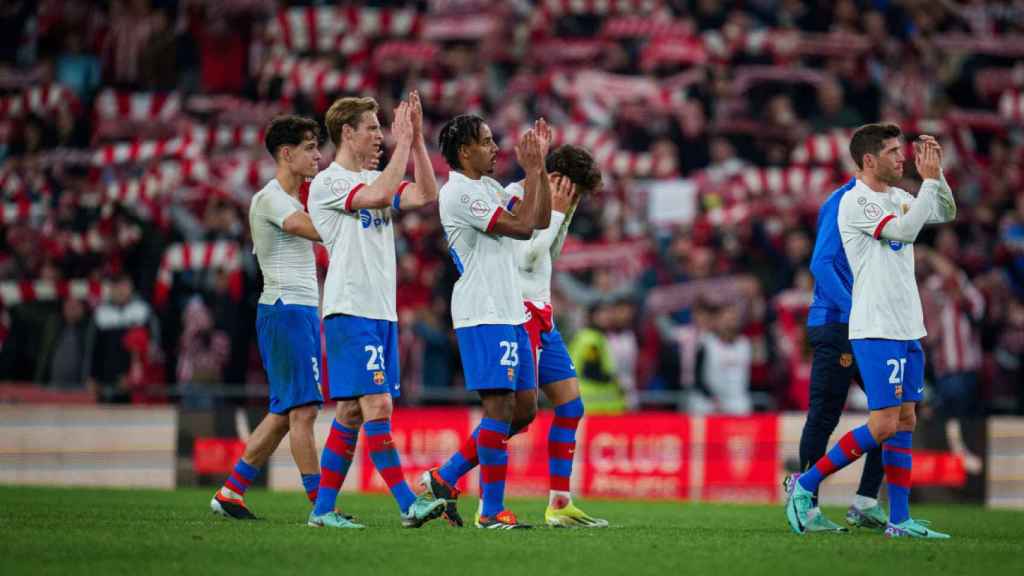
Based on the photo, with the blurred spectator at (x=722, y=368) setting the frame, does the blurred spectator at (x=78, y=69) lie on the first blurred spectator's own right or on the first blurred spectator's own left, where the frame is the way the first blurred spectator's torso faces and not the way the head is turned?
on the first blurred spectator's own right

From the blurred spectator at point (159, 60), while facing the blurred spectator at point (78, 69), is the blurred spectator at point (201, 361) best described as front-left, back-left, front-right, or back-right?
back-left

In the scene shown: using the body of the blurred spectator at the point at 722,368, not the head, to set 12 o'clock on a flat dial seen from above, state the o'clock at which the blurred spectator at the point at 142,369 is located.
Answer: the blurred spectator at the point at 142,369 is roughly at 3 o'clock from the blurred spectator at the point at 722,368.

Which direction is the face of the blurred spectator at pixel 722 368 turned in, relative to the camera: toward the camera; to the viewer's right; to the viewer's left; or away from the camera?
toward the camera

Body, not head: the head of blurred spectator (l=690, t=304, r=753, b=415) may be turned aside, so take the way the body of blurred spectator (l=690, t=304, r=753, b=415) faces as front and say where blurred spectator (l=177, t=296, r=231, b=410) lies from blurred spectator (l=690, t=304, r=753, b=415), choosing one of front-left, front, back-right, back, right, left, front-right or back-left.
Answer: right

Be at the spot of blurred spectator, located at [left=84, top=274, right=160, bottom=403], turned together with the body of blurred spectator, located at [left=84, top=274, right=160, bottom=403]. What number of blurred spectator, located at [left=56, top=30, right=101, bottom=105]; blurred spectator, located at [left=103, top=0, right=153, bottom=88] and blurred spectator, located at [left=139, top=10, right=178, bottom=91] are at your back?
3

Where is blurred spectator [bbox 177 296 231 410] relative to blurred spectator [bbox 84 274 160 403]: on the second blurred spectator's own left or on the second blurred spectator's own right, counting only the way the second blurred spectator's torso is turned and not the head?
on the second blurred spectator's own left

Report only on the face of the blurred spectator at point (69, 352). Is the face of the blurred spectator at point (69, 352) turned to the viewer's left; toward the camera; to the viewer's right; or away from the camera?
toward the camera

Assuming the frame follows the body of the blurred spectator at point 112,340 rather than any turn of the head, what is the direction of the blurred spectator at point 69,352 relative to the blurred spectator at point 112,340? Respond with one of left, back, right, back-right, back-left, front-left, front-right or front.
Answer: right

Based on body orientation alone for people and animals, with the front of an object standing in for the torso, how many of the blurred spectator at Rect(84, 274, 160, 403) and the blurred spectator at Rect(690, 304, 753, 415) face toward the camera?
2

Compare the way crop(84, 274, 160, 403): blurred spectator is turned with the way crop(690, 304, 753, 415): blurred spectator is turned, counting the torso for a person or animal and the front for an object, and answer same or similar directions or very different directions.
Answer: same or similar directions

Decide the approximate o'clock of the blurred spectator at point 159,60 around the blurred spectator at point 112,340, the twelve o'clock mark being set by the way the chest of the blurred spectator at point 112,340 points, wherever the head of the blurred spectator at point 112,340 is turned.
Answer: the blurred spectator at point 159,60 is roughly at 6 o'clock from the blurred spectator at point 112,340.

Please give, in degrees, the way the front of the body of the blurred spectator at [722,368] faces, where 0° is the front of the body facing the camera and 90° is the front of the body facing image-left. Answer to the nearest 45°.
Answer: approximately 0°

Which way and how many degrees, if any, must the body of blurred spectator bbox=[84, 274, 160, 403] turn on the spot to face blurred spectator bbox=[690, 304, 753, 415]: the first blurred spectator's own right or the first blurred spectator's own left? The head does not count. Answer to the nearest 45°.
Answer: approximately 90° to the first blurred spectator's own left

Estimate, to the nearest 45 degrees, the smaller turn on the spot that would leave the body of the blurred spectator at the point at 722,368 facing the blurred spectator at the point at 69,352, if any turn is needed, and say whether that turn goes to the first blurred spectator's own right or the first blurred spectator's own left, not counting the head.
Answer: approximately 90° to the first blurred spectator's own right

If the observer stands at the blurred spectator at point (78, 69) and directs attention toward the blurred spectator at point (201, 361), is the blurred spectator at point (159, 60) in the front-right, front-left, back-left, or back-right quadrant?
front-left

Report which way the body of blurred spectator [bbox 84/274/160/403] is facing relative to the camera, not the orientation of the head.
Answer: toward the camera

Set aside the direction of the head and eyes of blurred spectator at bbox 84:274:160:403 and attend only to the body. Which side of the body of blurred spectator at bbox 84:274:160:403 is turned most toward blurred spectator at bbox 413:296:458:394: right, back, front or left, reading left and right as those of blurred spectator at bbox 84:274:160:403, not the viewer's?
left
